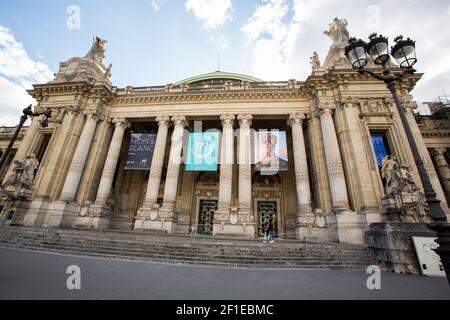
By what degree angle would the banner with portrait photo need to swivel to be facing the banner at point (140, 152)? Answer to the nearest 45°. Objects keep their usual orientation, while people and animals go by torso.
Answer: approximately 90° to its right

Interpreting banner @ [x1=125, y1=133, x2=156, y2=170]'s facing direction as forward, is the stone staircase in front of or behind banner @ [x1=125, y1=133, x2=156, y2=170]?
in front

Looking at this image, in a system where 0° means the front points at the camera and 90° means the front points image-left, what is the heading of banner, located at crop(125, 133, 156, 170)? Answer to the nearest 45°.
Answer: approximately 0°

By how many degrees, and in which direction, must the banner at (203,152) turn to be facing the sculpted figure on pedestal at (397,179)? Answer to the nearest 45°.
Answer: approximately 45° to its left

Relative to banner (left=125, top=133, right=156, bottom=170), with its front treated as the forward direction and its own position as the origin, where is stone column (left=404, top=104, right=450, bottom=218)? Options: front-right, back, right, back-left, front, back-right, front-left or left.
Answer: front-left

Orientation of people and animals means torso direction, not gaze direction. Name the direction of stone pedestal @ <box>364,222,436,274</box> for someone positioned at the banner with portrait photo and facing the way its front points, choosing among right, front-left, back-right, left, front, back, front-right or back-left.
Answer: front-left

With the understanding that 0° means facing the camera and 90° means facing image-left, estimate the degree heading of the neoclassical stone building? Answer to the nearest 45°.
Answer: approximately 0°

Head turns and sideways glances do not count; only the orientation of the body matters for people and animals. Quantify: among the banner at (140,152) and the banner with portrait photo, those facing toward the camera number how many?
2

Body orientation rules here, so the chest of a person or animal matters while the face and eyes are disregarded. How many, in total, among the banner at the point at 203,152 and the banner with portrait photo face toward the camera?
2

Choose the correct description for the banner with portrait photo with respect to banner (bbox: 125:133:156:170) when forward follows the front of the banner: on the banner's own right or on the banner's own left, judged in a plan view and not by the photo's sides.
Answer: on the banner's own left
